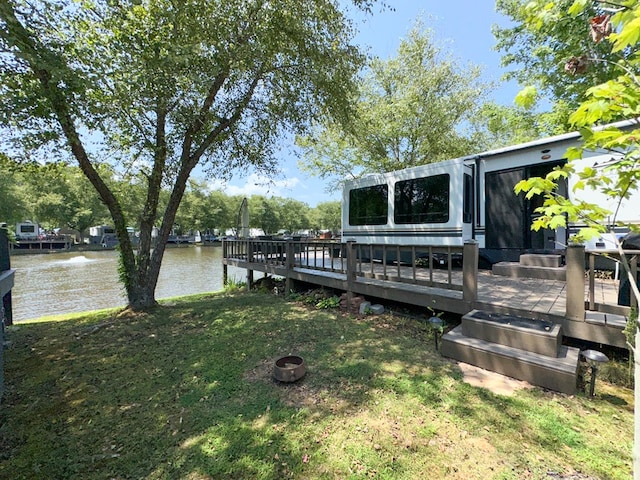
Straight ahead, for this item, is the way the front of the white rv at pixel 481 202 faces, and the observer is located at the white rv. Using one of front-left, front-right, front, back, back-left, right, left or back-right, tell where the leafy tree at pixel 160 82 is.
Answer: right

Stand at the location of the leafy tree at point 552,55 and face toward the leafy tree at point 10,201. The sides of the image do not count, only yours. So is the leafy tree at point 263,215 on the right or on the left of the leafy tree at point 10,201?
right

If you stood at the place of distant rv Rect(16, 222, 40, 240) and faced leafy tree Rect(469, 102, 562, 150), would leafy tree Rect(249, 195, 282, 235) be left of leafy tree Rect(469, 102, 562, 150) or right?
left

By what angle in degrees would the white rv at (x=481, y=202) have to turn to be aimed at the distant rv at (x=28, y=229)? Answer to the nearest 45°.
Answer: approximately 135° to its right

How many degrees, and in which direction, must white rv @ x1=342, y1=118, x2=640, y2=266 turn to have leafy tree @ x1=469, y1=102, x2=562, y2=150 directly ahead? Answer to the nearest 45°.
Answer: approximately 135° to its left
